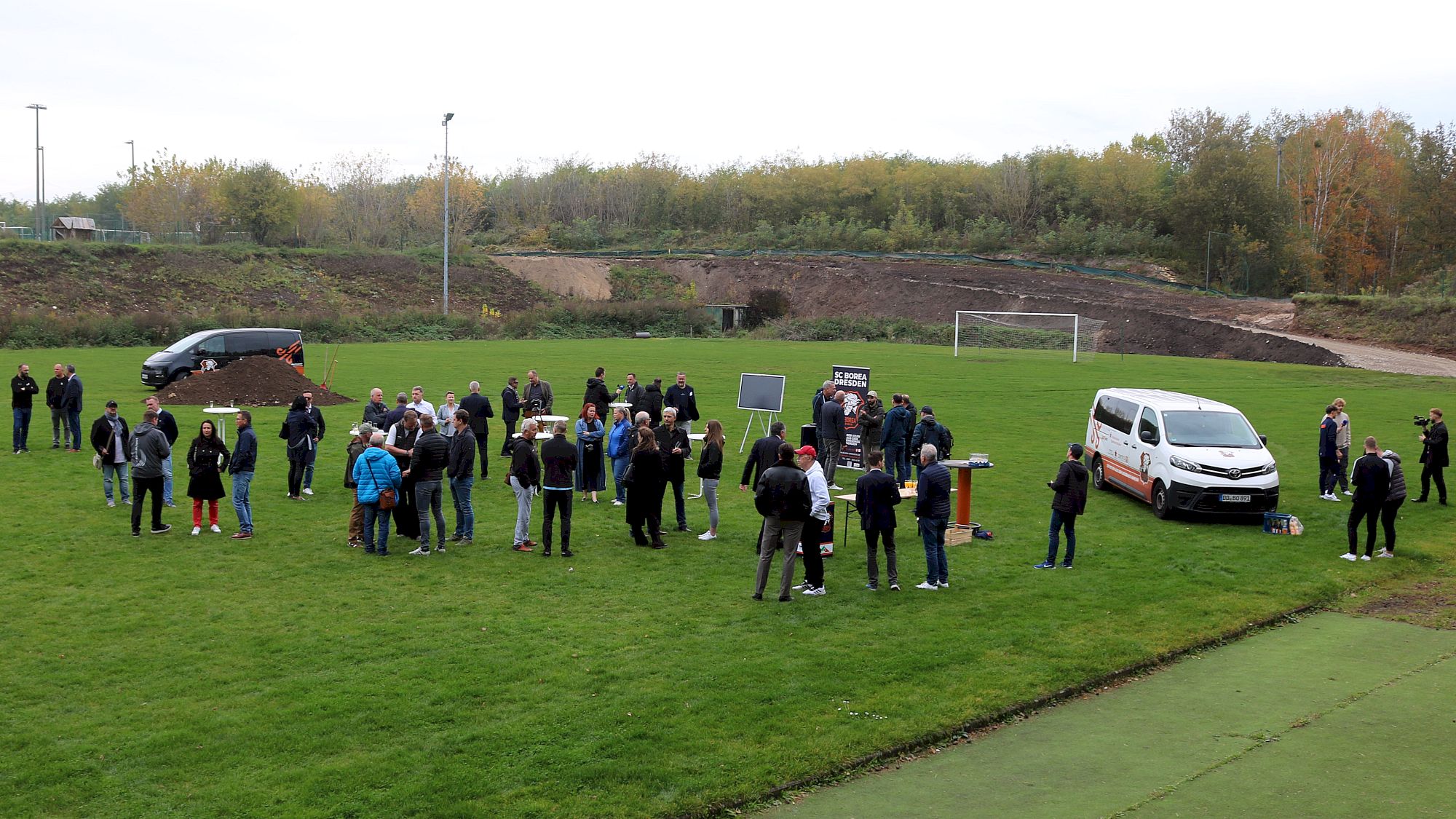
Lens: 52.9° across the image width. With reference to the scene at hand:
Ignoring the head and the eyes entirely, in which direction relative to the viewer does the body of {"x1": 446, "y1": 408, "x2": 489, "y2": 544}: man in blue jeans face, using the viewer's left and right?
facing to the left of the viewer

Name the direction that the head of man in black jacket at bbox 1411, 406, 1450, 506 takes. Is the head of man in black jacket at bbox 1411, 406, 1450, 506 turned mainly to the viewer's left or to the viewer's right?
to the viewer's left

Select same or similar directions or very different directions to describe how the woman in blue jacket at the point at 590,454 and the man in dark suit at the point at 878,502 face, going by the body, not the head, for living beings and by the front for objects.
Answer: very different directions

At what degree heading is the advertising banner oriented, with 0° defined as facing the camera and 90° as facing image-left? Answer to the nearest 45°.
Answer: approximately 0°

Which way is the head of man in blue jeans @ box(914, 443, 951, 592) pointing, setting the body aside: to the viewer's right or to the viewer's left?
to the viewer's left

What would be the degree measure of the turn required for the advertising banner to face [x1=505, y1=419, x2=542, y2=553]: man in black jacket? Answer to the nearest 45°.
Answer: approximately 45° to its right

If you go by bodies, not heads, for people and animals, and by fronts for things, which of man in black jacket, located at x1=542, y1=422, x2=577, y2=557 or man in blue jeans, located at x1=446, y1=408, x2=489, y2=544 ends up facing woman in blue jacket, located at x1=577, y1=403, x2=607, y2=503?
the man in black jacket

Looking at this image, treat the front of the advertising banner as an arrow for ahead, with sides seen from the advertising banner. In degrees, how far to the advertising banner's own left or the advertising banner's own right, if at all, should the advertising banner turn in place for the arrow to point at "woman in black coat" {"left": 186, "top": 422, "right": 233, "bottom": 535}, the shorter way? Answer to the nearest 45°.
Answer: approximately 45° to the advertising banner's own right

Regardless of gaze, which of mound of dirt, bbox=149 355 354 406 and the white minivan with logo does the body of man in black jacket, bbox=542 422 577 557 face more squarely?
the mound of dirt

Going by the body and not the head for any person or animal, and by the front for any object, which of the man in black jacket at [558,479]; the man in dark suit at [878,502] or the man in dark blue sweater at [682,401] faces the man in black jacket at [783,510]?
the man in dark blue sweater at [682,401]

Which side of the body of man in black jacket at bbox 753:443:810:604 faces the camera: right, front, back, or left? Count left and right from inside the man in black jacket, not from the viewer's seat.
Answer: back
